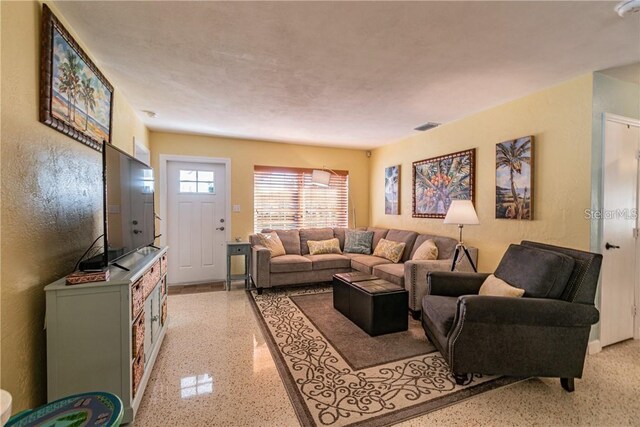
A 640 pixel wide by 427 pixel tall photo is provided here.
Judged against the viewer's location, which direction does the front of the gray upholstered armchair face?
facing to the left of the viewer

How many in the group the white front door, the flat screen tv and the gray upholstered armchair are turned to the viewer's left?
1

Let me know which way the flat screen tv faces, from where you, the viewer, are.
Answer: facing the viewer and to the right of the viewer

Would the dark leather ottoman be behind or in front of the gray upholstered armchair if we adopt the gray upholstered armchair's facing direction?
in front

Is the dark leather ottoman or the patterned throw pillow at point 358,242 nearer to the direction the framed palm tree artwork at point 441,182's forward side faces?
the dark leather ottoman

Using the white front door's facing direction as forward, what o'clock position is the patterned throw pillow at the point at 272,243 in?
The patterned throw pillow is roughly at 10 o'clock from the white front door.

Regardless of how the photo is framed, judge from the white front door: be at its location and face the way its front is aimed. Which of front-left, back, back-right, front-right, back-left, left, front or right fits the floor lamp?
front-left

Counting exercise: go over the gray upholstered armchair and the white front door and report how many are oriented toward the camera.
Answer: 1

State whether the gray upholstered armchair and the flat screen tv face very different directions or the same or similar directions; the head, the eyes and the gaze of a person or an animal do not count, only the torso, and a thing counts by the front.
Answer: very different directions

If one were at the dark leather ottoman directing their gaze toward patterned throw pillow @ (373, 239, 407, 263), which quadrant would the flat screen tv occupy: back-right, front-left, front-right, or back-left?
back-left

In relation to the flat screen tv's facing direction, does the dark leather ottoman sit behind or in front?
in front

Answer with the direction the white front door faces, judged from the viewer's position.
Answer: facing the viewer

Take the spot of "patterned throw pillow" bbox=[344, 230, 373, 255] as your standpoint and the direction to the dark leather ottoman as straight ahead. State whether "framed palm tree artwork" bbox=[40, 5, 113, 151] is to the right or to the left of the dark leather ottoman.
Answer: right

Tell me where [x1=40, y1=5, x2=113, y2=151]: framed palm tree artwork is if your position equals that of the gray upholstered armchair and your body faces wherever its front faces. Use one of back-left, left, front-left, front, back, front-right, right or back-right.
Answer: front-left

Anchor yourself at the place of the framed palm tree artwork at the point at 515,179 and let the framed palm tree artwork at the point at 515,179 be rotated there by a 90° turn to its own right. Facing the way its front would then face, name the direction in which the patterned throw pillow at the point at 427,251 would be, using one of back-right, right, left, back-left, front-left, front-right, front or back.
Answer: front-left

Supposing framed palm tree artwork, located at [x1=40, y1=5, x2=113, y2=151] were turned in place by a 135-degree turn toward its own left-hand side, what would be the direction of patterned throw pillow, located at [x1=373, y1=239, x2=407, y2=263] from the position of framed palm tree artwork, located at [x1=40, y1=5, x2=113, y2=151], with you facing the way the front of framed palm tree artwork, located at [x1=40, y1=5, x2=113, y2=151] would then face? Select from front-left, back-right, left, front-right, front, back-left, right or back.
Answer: right
